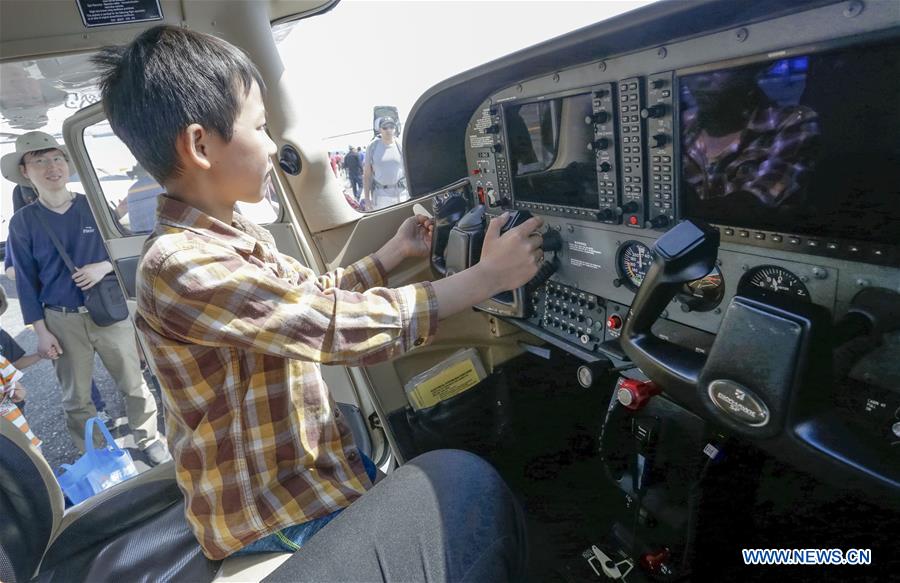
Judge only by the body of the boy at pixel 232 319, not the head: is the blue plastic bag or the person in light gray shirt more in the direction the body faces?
the person in light gray shirt

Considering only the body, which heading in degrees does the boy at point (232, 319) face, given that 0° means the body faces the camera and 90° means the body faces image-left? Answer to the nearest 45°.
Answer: approximately 270°

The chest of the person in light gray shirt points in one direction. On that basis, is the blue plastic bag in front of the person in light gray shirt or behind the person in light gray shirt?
in front

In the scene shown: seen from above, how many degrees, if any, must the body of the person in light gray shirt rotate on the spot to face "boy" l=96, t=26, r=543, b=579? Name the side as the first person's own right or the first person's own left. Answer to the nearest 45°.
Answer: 0° — they already face them

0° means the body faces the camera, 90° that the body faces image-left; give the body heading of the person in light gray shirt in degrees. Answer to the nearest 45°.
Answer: approximately 0°

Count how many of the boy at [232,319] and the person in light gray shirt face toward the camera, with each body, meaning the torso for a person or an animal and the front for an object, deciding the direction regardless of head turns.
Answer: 1

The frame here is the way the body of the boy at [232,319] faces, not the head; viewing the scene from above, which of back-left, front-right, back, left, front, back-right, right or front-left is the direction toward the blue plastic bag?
back-left

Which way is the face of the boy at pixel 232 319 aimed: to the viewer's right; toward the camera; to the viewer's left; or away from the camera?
to the viewer's right

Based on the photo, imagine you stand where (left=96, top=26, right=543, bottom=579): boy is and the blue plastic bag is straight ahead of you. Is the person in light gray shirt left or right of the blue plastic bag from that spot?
right

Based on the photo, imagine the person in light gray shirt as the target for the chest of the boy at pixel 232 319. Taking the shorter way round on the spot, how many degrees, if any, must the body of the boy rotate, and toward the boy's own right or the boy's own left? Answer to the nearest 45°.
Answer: approximately 90° to the boy's own left
